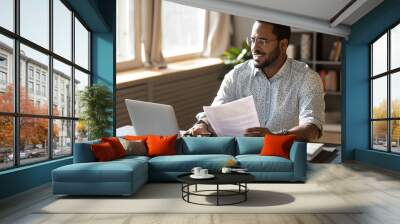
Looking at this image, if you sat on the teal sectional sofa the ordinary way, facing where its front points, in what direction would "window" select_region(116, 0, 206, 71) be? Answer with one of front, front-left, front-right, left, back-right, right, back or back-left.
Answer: back

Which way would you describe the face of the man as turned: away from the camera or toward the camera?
toward the camera

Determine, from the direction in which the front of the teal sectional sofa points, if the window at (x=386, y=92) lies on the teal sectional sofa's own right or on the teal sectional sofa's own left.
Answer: on the teal sectional sofa's own left

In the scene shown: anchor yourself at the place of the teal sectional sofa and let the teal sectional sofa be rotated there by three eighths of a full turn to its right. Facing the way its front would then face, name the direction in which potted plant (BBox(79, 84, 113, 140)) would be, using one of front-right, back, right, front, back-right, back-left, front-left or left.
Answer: front

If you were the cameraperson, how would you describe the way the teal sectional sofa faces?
facing the viewer
